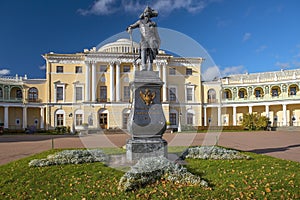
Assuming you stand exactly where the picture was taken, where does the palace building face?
facing the viewer

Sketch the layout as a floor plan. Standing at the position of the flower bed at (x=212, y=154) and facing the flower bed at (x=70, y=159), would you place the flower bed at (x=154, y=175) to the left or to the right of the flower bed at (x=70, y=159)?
left

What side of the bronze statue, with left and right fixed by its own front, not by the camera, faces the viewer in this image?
front

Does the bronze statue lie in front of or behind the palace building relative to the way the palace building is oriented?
in front

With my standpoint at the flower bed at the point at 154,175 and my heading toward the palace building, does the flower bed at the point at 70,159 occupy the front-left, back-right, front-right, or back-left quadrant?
front-left

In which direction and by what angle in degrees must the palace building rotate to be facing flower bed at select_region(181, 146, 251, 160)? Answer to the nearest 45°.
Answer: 0° — it already faces it

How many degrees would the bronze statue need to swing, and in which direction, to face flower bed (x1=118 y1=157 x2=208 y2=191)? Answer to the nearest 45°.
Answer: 0° — it already faces it

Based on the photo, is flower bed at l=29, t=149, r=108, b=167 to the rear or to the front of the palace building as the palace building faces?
to the front

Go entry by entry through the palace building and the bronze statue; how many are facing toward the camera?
2

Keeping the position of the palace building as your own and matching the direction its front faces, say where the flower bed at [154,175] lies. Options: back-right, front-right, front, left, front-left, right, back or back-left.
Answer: front
